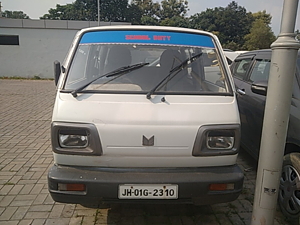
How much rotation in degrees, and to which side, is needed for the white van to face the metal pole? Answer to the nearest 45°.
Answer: approximately 90° to its left

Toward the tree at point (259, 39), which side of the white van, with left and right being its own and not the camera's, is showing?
back

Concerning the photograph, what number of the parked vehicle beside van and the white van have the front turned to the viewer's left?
0

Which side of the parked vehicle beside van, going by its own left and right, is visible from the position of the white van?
right

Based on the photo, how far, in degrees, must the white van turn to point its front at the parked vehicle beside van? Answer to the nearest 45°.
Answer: approximately 135° to its left

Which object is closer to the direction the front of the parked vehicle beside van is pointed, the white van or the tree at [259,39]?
the white van

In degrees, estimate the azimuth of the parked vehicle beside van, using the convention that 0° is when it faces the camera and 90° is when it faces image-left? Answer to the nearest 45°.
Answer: approximately 315°

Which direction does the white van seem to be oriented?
toward the camera

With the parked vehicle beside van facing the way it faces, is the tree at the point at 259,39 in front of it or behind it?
behind
